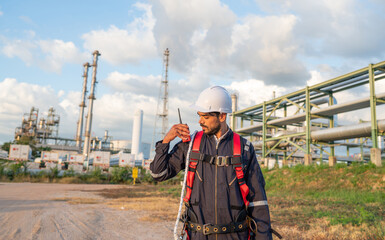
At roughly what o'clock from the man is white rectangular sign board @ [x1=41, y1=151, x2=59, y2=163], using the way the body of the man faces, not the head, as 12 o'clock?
The white rectangular sign board is roughly at 5 o'clock from the man.

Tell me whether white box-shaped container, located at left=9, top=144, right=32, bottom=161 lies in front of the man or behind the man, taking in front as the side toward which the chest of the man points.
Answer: behind

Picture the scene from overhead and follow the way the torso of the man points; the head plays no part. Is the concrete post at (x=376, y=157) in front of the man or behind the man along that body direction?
behind

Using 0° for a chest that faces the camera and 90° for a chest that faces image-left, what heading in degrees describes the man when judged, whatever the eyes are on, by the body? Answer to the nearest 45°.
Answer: approximately 0°

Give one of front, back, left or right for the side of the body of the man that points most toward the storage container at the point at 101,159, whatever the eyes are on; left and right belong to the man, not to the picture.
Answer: back
